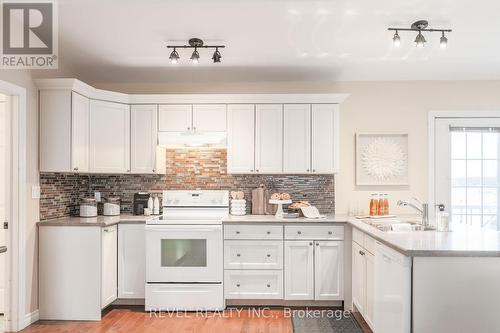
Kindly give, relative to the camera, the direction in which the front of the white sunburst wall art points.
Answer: facing the viewer

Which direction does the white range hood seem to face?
toward the camera

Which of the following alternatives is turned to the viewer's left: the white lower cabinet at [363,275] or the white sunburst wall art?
the white lower cabinet

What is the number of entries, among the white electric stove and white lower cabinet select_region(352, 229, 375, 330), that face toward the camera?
1

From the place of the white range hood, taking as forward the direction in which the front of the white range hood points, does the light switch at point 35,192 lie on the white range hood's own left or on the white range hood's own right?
on the white range hood's own right

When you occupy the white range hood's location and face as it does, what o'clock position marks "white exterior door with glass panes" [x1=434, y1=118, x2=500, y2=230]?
The white exterior door with glass panes is roughly at 9 o'clock from the white range hood.

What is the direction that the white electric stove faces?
toward the camera

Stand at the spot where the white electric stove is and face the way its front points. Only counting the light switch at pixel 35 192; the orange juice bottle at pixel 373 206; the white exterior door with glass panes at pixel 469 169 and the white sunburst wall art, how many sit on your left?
3

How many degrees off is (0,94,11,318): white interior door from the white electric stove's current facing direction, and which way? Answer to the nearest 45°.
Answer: approximately 90° to its right

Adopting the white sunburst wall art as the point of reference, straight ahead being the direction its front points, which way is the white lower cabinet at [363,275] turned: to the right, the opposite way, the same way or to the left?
to the right

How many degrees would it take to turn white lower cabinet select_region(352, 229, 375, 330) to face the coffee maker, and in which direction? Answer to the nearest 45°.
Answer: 0° — it already faces it

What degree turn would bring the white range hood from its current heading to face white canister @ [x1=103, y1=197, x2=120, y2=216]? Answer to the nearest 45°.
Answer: approximately 90° to its right
